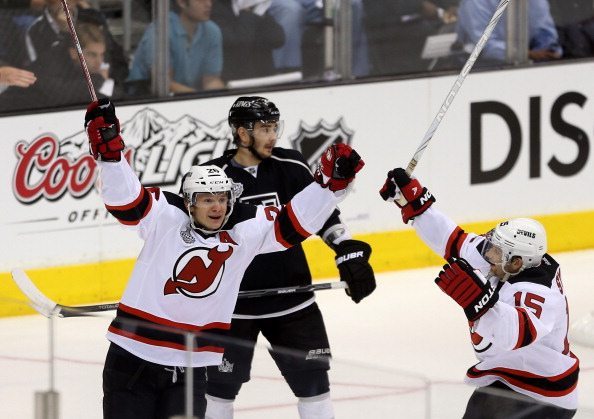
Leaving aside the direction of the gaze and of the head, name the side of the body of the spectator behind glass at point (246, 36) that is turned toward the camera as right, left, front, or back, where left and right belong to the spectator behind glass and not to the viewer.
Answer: front

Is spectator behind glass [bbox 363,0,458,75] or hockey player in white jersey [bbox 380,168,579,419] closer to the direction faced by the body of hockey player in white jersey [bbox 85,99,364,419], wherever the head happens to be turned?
the hockey player in white jersey

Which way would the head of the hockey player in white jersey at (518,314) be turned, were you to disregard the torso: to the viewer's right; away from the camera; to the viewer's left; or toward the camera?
to the viewer's left

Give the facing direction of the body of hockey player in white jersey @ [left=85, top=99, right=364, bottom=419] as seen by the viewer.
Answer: toward the camera

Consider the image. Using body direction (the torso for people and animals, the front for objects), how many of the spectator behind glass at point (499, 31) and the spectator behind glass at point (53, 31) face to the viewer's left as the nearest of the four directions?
0

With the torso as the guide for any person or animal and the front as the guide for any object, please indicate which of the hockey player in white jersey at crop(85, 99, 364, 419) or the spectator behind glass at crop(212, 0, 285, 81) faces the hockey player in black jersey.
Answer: the spectator behind glass

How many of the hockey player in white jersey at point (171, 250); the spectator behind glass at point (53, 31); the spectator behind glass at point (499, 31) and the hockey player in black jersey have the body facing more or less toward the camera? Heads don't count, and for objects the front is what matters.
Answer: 4

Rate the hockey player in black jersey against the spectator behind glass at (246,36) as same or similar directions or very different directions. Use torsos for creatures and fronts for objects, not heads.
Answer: same or similar directions

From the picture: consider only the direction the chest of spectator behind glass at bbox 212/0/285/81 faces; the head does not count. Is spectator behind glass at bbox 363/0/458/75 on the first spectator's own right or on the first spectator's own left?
on the first spectator's own left

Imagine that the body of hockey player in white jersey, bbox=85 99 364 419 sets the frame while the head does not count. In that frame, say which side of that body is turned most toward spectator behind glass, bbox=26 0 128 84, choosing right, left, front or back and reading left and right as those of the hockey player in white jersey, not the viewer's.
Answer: back

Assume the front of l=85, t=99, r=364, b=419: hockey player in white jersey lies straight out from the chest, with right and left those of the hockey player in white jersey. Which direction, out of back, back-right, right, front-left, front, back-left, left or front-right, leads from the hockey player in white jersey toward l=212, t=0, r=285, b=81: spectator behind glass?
back

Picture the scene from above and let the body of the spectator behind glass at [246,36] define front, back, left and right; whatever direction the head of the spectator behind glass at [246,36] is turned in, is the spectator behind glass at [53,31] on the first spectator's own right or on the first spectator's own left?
on the first spectator's own right

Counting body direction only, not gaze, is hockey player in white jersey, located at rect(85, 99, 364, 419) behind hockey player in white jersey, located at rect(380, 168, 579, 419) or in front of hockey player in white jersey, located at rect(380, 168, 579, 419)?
in front

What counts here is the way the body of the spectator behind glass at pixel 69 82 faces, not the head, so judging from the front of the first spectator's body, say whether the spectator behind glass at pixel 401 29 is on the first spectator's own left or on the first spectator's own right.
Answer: on the first spectator's own left

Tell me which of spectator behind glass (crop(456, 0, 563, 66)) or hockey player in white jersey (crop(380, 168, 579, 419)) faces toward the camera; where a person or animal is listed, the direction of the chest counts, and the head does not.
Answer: the spectator behind glass

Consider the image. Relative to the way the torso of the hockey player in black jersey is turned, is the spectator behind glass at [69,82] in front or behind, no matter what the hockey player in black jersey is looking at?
behind

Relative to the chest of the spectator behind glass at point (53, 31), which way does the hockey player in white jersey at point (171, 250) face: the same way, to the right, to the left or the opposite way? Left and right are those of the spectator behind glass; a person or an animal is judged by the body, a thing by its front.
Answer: the same way

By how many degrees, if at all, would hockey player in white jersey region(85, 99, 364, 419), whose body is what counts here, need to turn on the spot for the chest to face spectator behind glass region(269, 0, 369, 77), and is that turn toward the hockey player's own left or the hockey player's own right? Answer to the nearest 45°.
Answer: approximately 180°

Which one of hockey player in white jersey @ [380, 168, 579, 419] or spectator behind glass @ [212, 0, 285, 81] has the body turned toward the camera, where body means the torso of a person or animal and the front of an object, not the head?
the spectator behind glass
